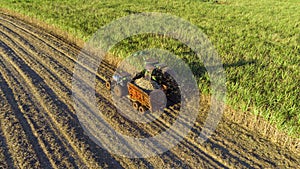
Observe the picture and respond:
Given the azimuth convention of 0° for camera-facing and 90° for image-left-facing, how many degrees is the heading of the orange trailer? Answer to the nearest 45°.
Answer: approximately 135°
